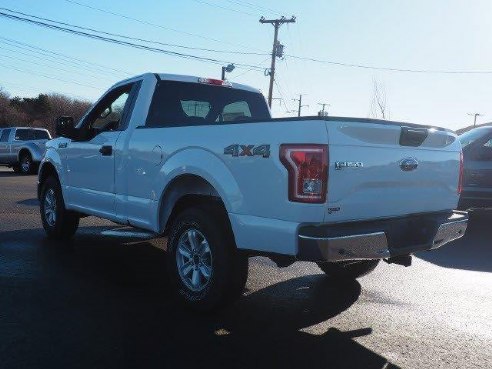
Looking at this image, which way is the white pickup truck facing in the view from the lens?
facing away from the viewer and to the left of the viewer

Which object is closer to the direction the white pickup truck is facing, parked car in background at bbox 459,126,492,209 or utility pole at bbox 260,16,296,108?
the utility pole

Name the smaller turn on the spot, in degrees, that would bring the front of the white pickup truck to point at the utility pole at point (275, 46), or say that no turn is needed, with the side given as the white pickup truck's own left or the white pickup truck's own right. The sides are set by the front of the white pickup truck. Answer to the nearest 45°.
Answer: approximately 45° to the white pickup truck's own right

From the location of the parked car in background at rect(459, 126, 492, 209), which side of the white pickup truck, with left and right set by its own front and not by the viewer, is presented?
right
